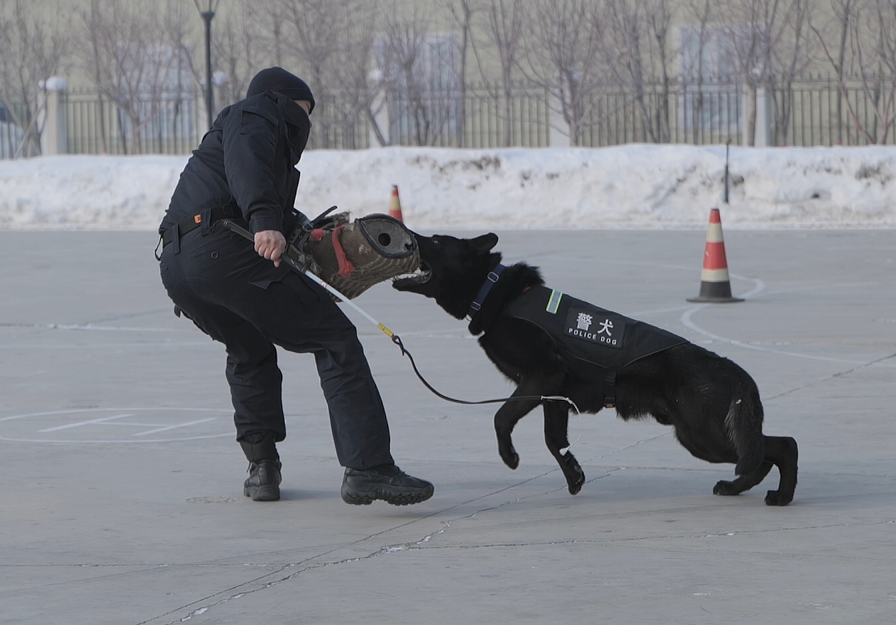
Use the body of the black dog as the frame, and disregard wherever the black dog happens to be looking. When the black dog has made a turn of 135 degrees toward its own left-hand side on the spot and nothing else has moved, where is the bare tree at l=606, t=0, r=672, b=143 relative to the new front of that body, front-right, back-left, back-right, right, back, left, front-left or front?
back-left

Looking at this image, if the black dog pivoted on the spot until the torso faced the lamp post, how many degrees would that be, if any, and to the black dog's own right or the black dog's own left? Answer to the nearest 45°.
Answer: approximately 90° to the black dog's own right

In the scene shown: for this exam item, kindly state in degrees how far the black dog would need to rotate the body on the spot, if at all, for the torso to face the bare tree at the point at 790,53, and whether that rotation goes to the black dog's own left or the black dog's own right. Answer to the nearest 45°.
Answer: approximately 90° to the black dog's own right

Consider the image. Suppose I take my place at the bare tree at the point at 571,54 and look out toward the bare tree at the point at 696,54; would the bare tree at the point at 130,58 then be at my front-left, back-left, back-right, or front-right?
back-left

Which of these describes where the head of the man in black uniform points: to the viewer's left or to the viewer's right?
to the viewer's right

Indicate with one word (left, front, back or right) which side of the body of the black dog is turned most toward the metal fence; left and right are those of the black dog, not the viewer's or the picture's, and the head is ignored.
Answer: right

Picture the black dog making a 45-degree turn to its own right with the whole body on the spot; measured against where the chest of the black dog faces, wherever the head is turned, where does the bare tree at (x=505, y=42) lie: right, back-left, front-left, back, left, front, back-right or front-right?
front-right

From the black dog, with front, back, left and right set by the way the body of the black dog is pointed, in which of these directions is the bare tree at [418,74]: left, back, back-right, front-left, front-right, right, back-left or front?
right

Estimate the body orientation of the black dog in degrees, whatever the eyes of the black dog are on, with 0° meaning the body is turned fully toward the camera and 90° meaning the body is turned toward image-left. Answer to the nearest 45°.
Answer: approximately 90°

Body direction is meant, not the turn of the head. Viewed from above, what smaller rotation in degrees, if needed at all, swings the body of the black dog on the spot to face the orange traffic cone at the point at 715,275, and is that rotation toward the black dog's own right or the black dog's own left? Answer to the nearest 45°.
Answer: approximately 90° to the black dog's own right

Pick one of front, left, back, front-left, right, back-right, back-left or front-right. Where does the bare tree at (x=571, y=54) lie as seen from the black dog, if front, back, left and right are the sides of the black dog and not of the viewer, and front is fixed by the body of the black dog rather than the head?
right

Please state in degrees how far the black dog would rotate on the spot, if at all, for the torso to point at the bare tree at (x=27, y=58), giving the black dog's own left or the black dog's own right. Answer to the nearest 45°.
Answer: approximately 45° to the black dog's own right

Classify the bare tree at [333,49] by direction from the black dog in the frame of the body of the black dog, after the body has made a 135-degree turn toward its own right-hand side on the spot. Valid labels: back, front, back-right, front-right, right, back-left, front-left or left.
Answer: front-left

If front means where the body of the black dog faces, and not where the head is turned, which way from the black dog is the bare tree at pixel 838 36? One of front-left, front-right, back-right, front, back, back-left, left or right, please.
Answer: right

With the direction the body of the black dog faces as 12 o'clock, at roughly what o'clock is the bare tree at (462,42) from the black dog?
The bare tree is roughly at 3 o'clock from the black dog.

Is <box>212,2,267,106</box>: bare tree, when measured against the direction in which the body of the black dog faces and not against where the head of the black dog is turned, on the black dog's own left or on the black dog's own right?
on the black dog's own right
